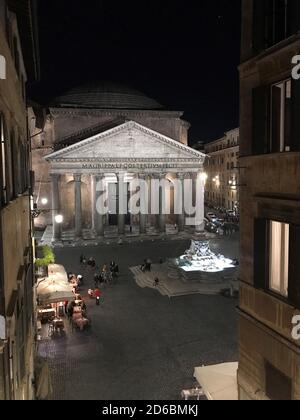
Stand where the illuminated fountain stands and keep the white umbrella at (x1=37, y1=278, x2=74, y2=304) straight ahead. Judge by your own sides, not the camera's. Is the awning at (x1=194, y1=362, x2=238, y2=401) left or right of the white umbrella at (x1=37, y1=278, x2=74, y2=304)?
left

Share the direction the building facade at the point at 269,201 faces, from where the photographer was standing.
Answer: facing the viewer and to the left of the viewer

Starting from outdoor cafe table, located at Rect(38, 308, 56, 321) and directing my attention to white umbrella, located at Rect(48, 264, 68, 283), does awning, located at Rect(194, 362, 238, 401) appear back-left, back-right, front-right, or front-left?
back-right

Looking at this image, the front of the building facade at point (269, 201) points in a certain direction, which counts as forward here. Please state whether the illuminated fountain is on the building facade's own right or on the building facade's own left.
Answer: on the building facade's own right

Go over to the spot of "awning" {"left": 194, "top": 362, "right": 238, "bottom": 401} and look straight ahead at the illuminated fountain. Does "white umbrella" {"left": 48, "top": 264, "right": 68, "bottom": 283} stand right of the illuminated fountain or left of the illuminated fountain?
left
